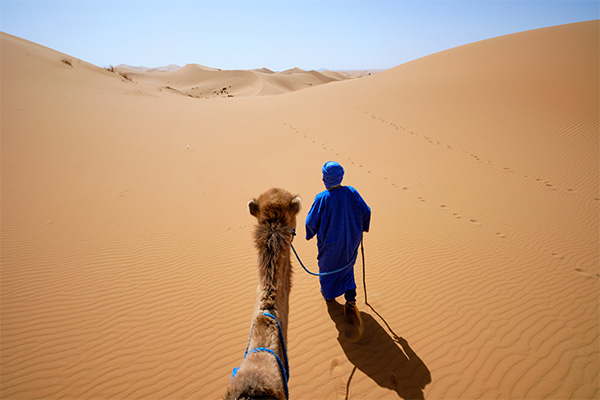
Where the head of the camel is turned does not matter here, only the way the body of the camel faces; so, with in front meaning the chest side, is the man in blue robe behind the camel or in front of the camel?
in front

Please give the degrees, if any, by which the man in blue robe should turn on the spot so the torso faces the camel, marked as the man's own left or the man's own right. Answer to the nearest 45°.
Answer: approximately 180°

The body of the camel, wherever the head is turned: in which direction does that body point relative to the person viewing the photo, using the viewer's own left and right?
facing away from the viewer

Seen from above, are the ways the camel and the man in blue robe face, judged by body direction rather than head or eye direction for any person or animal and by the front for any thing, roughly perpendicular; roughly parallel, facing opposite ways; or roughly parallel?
roughly parallel

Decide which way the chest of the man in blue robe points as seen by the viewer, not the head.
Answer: away from the camera

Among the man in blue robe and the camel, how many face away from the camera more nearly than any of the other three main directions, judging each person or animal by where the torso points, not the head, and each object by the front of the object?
2
